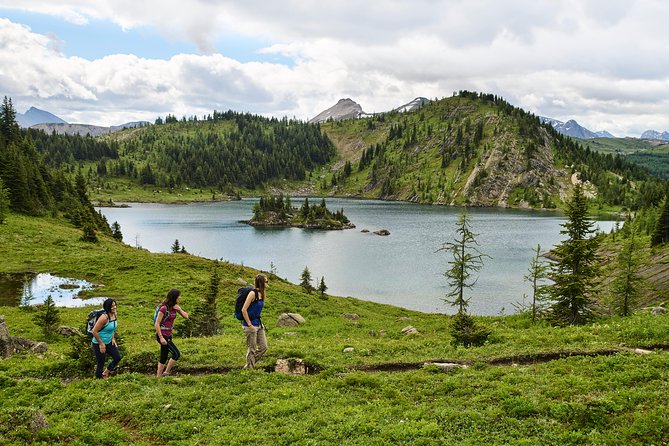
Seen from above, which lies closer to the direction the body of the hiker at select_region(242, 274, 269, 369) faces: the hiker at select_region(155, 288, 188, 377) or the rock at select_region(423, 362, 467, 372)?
the rock

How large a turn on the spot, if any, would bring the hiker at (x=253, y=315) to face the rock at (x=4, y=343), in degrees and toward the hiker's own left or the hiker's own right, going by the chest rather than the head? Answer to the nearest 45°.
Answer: approximately 135° to the hiker's own left

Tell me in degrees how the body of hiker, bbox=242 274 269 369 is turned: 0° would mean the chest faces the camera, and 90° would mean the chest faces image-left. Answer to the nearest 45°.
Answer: approximately 270°

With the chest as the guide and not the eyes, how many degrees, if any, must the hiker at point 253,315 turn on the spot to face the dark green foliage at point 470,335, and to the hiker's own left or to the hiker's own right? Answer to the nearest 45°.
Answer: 0° — they already face it

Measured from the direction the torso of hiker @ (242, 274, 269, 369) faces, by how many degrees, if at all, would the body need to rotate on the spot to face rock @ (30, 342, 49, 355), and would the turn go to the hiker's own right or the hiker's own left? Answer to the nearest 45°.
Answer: approximately 135° to the hiker's own left

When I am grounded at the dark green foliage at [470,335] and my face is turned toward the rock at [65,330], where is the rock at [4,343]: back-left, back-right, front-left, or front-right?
front-left

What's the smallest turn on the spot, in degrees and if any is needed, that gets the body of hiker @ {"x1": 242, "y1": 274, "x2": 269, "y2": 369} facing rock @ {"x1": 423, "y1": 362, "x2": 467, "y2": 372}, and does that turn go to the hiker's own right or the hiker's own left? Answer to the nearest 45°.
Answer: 0° — they already face it

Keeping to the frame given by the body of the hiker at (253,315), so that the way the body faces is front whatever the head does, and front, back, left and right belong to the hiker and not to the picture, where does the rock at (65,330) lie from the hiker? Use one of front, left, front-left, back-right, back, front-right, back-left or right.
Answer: back-left
